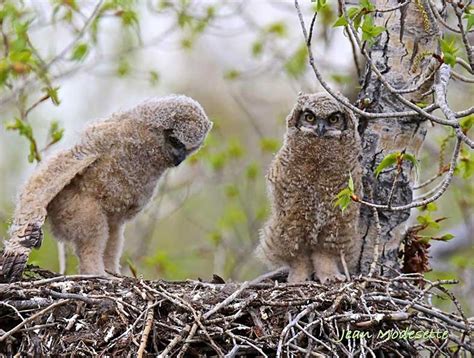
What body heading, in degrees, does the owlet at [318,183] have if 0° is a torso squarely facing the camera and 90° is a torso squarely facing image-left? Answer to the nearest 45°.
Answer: approximately 0°

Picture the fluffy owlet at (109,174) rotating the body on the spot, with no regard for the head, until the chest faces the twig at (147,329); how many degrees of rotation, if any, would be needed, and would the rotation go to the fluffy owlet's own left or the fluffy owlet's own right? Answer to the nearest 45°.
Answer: approximately 90° to the fluffy owlet's own right

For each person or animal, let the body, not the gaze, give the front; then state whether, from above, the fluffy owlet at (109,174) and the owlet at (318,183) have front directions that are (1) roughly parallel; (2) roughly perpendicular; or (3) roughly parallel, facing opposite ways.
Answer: roughly perpendicular

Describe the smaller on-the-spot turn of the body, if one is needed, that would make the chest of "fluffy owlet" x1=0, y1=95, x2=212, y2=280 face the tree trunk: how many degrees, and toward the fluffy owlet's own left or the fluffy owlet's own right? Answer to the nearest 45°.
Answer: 0° — it already faces it

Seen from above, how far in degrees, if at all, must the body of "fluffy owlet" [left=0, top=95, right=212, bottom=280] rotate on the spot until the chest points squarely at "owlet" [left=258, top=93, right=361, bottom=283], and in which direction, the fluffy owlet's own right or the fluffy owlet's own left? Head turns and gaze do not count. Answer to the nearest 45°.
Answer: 0° — it already faces it

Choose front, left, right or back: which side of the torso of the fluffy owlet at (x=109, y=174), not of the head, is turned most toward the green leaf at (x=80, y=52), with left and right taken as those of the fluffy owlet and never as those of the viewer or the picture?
left

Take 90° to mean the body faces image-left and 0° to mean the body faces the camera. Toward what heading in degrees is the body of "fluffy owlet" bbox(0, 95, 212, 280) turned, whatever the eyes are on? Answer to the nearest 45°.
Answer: approximately 270°

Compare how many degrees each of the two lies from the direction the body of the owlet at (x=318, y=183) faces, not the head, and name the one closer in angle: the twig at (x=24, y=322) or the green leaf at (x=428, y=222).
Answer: the twig

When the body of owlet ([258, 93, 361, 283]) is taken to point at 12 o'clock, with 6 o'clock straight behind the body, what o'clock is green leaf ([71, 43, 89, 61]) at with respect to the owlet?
The green leaf is roughly at 4 o'clock from the owlet.

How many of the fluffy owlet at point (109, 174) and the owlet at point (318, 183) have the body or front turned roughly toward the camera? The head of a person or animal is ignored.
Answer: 1

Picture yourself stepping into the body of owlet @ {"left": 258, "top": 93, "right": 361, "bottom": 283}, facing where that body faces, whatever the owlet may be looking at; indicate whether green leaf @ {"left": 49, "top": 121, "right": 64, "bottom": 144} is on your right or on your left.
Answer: on your right

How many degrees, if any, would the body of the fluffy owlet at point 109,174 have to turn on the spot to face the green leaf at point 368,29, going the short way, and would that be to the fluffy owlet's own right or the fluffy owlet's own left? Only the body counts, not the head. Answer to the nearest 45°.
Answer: approximately 45° to the fluffy owlet's own right
